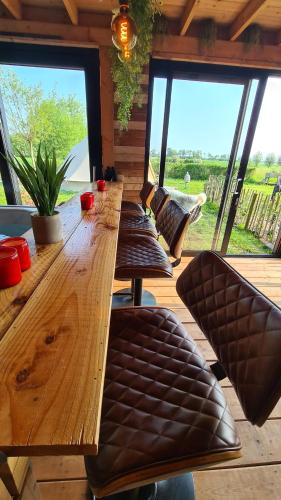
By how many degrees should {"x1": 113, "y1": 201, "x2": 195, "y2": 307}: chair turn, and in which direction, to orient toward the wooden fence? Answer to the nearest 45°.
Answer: approximately 135° to its right

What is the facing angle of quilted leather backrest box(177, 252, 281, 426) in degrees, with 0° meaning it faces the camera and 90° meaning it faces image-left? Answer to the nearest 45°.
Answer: approximately 45°

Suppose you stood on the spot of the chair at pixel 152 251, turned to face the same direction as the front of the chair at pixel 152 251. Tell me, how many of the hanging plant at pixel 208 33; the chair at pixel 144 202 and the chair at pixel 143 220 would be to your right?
3

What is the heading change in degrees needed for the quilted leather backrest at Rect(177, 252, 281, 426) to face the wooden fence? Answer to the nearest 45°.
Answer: approximately 135° to its right

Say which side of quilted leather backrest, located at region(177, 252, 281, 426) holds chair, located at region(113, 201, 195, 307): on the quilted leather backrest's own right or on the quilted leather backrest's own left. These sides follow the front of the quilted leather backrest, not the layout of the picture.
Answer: on the quilted leather backrest's own right

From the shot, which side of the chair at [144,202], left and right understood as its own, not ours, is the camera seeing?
left

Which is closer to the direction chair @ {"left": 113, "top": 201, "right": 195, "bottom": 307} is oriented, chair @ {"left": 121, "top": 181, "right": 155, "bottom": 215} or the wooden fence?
the chair

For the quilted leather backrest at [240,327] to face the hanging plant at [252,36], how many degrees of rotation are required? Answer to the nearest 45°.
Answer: approximately 135° to its right

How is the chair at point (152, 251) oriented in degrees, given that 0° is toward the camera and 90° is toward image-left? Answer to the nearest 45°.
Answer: approximately 90°
